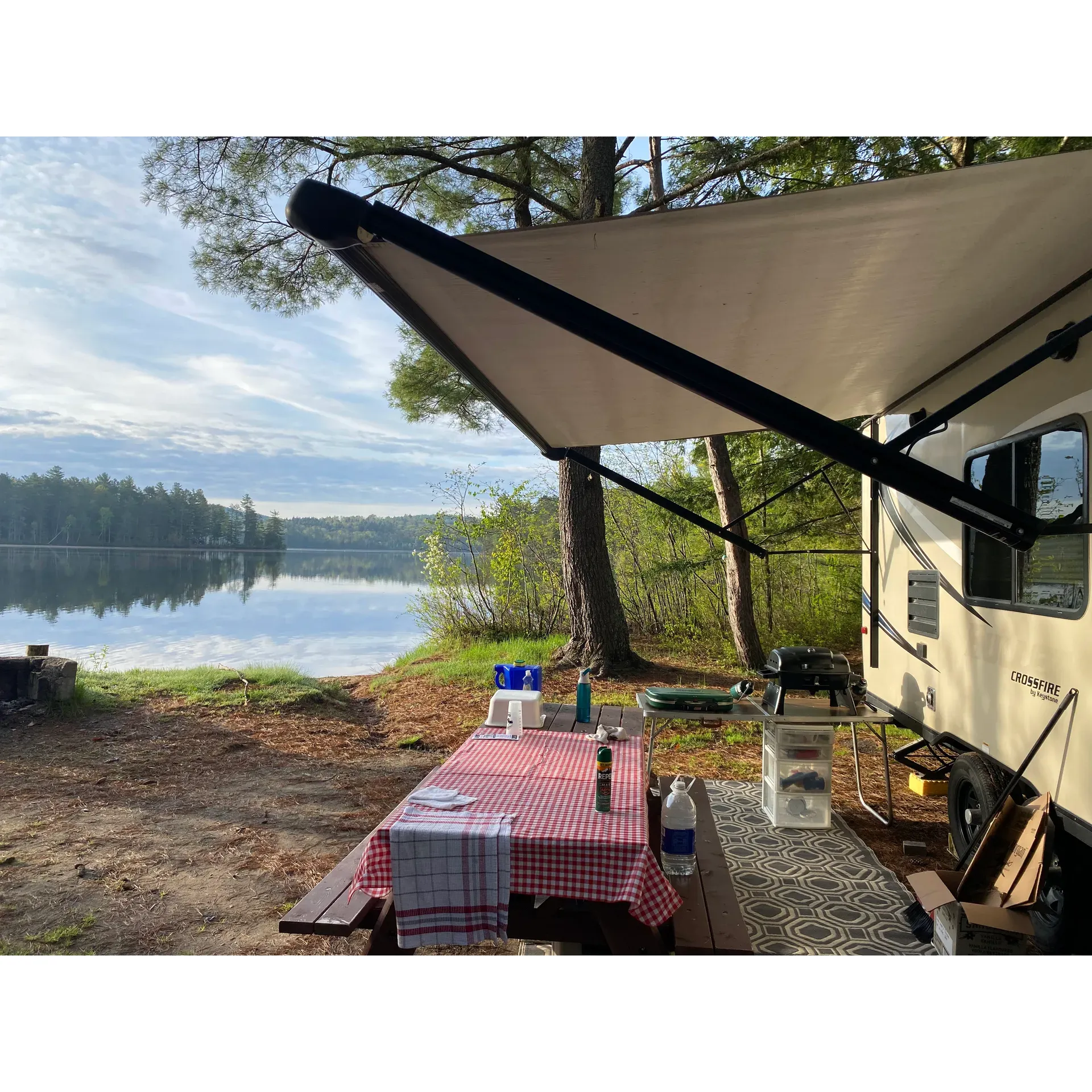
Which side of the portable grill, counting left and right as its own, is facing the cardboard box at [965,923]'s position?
front

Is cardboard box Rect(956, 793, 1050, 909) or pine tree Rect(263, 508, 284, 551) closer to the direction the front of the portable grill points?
the cardboard box

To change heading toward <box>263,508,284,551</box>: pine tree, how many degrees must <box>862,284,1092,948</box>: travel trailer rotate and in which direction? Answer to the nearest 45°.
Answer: approximately 180°

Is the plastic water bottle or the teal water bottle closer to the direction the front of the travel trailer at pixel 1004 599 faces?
the plastic water bottle

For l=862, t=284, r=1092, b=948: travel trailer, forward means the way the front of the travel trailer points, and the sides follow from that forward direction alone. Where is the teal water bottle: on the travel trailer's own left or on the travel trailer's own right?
on the travel trailer's own right

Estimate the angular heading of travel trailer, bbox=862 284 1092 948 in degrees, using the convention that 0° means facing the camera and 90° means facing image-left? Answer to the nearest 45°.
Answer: approximately 315°

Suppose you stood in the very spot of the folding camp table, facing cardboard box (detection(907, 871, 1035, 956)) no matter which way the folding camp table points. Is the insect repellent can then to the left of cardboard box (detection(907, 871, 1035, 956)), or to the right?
right

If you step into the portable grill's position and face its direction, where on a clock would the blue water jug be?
The blue water jug is roughly at 2 o'clock from the portable grill.

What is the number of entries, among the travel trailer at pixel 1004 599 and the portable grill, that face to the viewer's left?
0

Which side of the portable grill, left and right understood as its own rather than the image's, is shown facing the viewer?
front

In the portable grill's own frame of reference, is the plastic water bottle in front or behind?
in front
